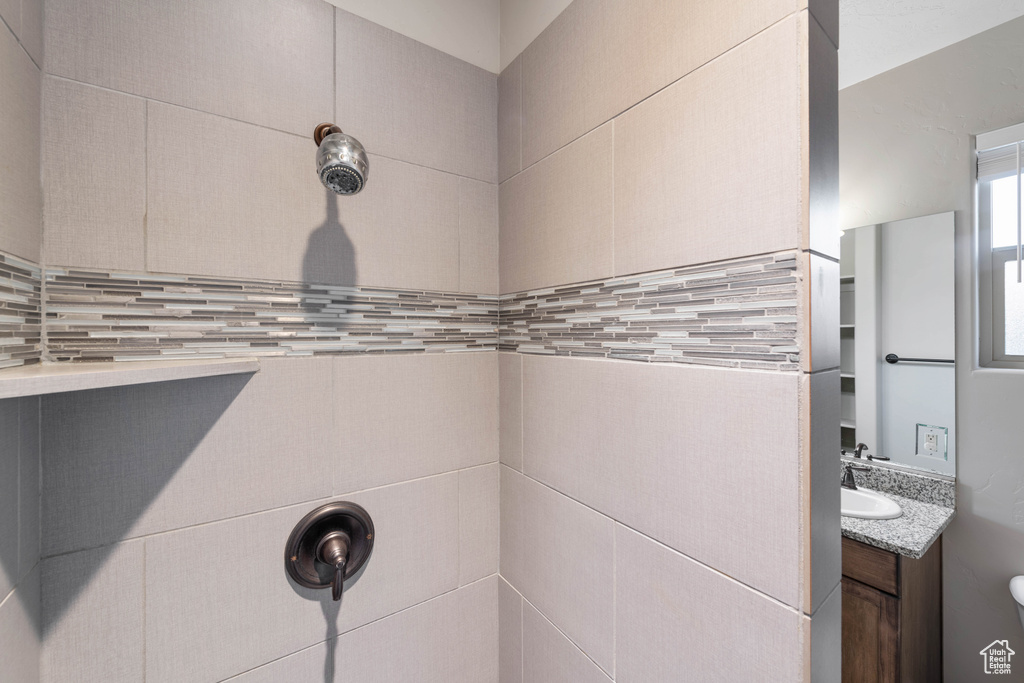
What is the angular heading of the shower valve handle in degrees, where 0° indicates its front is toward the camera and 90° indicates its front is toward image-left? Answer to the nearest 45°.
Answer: approximately 315°

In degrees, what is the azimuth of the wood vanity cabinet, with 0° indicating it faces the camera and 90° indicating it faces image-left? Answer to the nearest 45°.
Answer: approximately 45°

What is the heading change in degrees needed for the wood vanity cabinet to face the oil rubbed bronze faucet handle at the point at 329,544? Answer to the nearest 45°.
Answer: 0° — it already faces it

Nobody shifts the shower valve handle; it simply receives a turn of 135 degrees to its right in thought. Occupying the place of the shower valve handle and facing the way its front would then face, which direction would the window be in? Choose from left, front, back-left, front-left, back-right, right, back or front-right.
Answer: back

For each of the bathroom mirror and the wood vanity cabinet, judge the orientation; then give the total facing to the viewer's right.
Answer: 0

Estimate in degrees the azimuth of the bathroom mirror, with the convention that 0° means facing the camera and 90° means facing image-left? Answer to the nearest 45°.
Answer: approximately 45°
